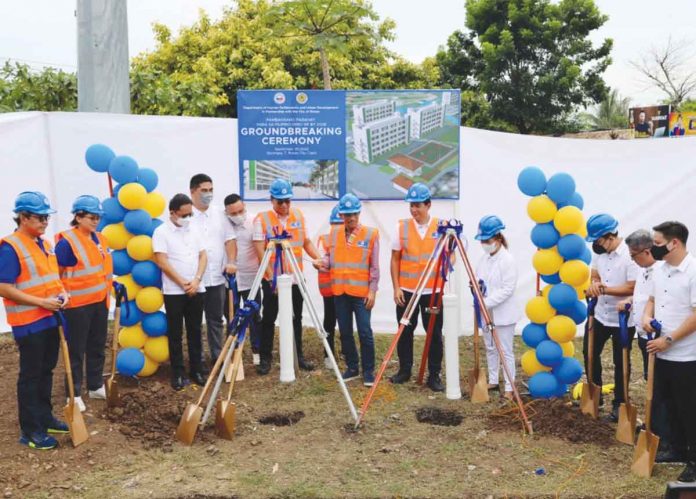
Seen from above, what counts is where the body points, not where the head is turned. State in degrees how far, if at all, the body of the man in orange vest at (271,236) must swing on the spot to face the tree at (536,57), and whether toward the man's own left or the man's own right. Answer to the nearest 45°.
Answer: approximately 135° to the man's own left

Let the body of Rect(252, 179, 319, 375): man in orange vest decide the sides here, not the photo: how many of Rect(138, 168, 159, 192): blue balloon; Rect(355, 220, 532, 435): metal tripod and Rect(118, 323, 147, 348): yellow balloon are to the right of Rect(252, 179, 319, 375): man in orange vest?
2

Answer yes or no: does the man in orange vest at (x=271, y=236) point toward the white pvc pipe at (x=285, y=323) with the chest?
yes

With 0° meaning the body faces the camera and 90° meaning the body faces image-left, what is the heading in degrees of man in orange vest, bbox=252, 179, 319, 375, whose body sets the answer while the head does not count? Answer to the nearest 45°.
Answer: approximately 0°

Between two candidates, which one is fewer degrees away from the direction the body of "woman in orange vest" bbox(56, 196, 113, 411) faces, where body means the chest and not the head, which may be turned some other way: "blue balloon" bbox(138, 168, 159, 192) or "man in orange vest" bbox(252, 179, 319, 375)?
the man in orange vest

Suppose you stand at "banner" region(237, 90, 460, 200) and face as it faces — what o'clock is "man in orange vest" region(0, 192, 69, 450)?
The man in orange vest is roughly at 1 o'clock from the banner.

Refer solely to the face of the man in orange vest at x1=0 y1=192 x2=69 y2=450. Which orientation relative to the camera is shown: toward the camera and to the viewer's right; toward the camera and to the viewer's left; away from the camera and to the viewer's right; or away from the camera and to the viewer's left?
toward the camera and to the viewer's right

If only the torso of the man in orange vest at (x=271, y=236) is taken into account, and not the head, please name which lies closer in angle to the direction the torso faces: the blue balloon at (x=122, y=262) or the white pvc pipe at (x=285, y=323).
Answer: the white pvc pipe

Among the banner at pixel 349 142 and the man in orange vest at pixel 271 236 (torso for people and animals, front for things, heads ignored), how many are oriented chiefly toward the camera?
2
